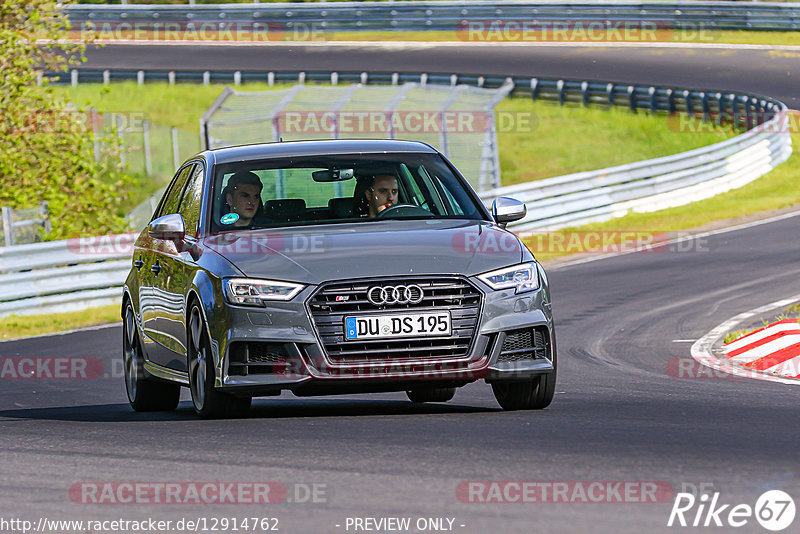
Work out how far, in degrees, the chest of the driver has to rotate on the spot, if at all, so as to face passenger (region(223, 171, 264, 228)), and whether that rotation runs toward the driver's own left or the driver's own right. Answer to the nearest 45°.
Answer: approximately 135° to the driver's own right

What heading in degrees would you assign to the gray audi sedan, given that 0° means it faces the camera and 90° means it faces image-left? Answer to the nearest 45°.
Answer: approximately 315°

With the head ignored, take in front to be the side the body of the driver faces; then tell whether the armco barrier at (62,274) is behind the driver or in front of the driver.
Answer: behind

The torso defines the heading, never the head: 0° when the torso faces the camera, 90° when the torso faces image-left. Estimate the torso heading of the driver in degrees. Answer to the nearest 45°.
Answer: approximately 315°

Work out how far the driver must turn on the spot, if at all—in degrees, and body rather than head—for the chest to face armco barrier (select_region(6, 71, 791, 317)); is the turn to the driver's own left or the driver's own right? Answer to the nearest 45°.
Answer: approximately 135° to the driver's own left

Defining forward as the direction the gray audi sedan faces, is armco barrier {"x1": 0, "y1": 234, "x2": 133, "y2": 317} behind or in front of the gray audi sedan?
behind
